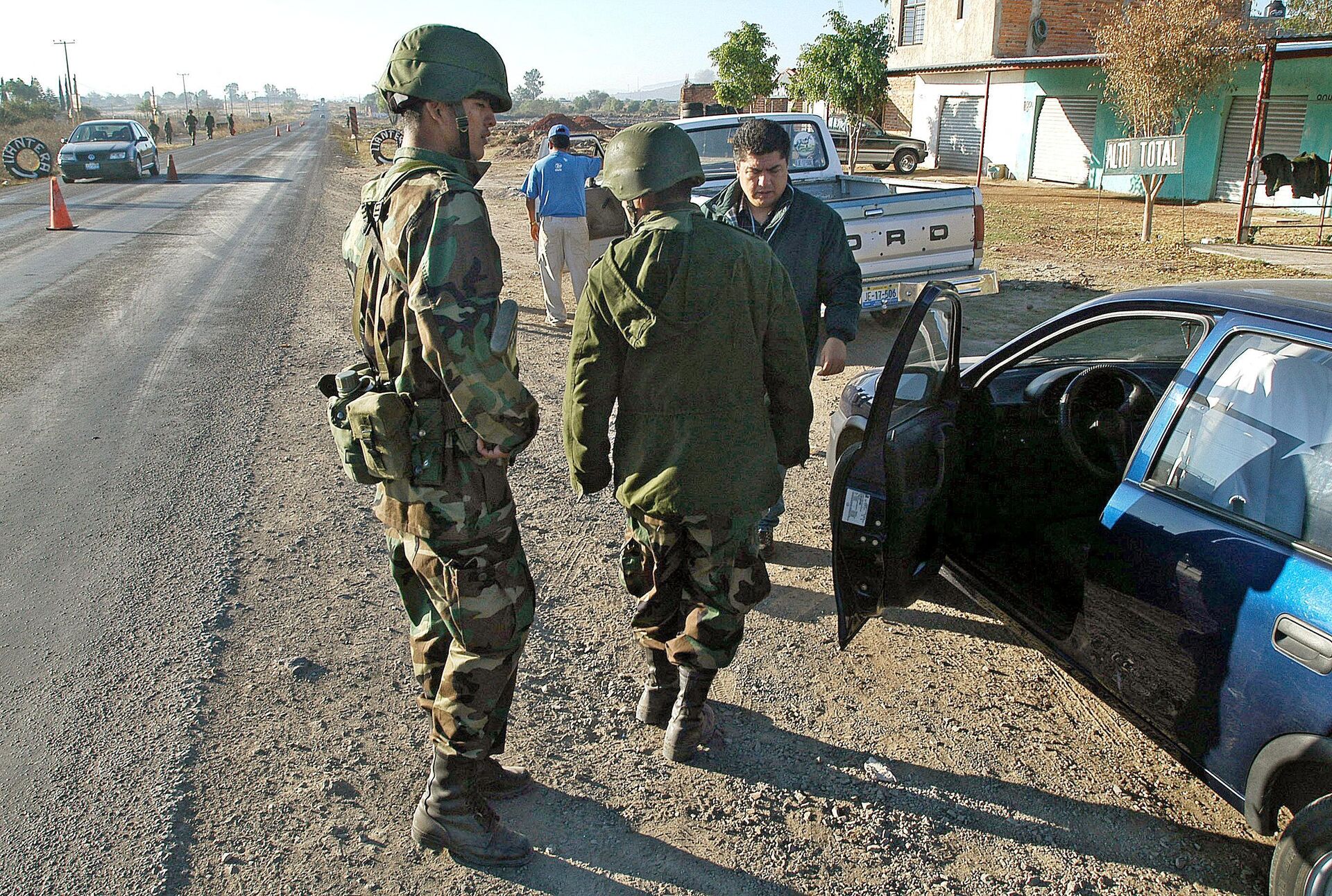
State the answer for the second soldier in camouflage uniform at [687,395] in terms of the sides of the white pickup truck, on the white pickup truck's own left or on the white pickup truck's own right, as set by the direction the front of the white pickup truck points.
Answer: on the white pickup truck's own left

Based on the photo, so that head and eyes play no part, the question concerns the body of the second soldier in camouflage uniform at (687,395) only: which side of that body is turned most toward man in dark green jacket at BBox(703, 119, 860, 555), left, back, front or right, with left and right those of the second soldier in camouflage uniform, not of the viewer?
front

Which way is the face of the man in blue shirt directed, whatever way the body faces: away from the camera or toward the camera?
away from the camera

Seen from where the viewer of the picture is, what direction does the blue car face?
facing away from the viewer and to the left of the viewer

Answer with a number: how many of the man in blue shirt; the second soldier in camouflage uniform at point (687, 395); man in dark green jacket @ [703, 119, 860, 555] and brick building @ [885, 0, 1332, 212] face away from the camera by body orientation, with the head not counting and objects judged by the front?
2

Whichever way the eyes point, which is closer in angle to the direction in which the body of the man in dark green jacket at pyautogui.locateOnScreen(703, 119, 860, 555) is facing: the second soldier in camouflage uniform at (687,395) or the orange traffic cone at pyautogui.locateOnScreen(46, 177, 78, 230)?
the second soldier in camouflage uniform

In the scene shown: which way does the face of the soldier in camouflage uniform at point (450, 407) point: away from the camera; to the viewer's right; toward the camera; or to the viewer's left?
to the viewer's right

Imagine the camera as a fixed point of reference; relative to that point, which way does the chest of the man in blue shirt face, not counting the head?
away from the camera

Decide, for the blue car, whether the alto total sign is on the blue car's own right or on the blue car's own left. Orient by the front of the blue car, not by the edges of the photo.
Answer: on the blue car's own right

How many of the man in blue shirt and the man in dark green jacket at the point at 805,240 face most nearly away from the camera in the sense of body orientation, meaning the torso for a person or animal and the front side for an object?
1

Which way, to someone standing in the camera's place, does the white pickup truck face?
facing away from the viewer and to the left of the viewer

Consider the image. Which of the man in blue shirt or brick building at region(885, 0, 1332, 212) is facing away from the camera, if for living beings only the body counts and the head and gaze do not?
the man in blue shirt

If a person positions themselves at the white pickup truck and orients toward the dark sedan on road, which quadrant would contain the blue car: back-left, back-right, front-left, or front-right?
back-left

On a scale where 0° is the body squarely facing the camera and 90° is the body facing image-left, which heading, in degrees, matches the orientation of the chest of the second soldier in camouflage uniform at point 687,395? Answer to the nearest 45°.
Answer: approximately 180°
